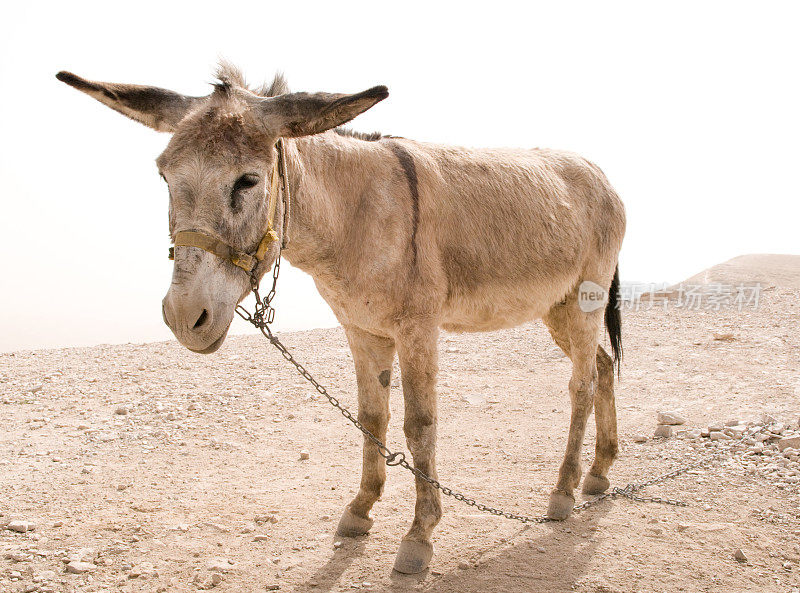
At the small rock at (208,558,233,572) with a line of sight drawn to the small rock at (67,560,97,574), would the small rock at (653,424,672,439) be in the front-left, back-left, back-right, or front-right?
back-right

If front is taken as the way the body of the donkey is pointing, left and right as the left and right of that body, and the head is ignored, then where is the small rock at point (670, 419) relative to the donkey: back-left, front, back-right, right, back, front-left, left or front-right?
back

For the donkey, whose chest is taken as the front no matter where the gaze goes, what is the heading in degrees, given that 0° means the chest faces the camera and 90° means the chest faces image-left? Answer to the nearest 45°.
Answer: approximately 45°

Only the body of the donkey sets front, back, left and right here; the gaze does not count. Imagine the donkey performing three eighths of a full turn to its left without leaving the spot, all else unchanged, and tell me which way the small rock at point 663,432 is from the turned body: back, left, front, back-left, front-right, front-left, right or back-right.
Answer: front-left
